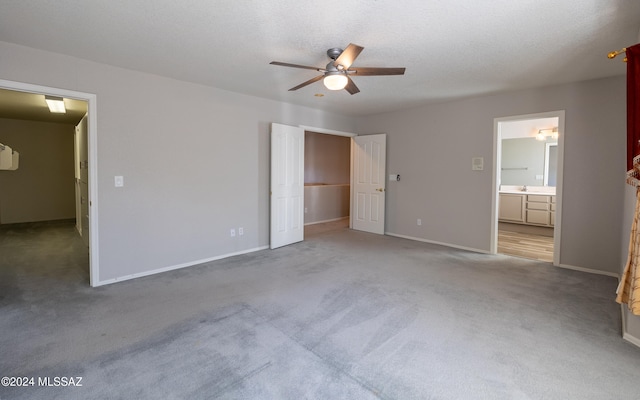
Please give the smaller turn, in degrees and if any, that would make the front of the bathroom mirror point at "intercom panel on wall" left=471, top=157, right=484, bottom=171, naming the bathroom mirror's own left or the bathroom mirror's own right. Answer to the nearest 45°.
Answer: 0° — it already faces it

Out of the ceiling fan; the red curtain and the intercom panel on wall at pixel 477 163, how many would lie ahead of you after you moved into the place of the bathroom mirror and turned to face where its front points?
3

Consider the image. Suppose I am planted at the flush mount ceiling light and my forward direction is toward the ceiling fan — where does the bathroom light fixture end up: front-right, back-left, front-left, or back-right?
front-left

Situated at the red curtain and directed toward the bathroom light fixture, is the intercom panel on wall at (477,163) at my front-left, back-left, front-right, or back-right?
front-left

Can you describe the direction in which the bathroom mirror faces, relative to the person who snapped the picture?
facing the viewer

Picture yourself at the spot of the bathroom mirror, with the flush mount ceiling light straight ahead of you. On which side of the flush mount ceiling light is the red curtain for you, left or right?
left

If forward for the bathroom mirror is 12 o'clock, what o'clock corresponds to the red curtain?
The red curtain is roughly at 12 o'clock from the bathroom mirror.

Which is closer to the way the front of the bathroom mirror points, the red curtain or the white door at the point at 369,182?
the red curtain

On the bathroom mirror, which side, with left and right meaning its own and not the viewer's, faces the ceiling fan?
front

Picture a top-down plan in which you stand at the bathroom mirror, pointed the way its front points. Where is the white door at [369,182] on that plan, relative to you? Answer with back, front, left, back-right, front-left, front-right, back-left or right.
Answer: front-right
